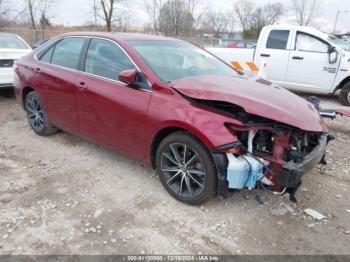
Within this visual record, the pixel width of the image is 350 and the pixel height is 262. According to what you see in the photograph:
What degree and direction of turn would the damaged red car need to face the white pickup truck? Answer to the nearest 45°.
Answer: approximately 90° to its left

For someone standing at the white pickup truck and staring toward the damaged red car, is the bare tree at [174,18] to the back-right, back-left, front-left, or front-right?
back-right

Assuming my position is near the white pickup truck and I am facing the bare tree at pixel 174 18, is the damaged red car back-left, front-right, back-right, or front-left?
back-left

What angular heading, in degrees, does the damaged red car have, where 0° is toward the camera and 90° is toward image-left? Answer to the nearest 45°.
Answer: approximately 315°

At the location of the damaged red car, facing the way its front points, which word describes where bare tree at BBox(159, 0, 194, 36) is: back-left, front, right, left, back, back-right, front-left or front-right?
back-left
